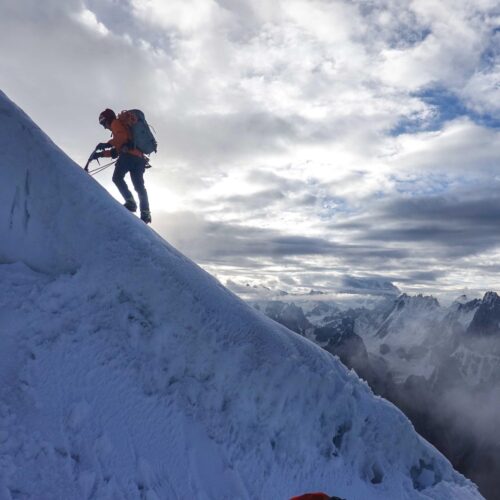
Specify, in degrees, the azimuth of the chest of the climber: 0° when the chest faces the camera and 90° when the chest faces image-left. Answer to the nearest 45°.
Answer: approximately 90°
